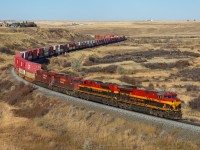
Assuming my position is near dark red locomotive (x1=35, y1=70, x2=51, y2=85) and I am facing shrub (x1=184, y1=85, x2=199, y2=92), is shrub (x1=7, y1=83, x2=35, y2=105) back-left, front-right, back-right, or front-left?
back-right

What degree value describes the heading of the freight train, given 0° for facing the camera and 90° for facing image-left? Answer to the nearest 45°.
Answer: approximately 315°

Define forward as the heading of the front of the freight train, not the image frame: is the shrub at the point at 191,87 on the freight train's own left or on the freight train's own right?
on the freight train's own left

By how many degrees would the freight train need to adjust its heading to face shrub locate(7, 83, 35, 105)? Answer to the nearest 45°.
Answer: approximately 180°

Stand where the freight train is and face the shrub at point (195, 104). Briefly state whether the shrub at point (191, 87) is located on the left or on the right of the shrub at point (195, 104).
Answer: left
